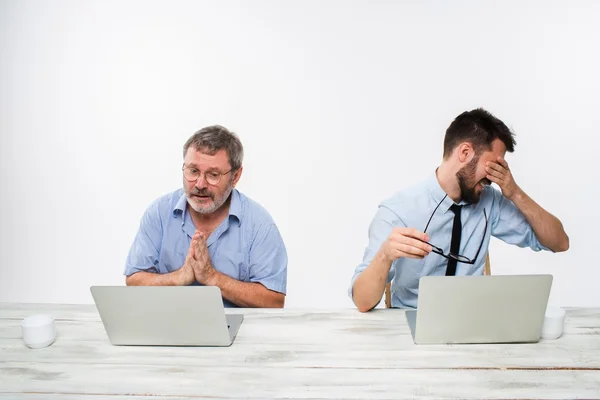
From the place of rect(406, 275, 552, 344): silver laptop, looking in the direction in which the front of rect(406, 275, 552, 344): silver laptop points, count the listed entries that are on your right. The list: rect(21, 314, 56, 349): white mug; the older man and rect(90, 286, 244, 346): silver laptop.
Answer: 0

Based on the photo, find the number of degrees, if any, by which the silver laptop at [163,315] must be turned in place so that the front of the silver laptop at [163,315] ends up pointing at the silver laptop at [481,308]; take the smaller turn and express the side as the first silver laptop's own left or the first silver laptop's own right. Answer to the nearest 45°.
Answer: approximately 90° to the first silver laptop's own right

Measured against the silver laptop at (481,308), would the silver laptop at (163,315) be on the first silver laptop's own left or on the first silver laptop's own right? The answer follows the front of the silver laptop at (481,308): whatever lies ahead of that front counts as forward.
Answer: on the first silver laptop's own left

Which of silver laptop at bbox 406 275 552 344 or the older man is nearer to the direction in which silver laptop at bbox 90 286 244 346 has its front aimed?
the older man

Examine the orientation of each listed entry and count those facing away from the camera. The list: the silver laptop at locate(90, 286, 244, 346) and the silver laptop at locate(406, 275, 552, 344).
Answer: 2

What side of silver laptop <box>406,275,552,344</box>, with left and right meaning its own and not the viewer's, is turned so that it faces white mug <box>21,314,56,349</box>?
left

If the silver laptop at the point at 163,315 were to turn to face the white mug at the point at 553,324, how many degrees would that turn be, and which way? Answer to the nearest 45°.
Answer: approximately 90° to its right

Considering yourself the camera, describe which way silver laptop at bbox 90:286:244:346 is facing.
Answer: facing away from the viewer

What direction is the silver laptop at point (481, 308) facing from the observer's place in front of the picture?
facing away from the viewer
